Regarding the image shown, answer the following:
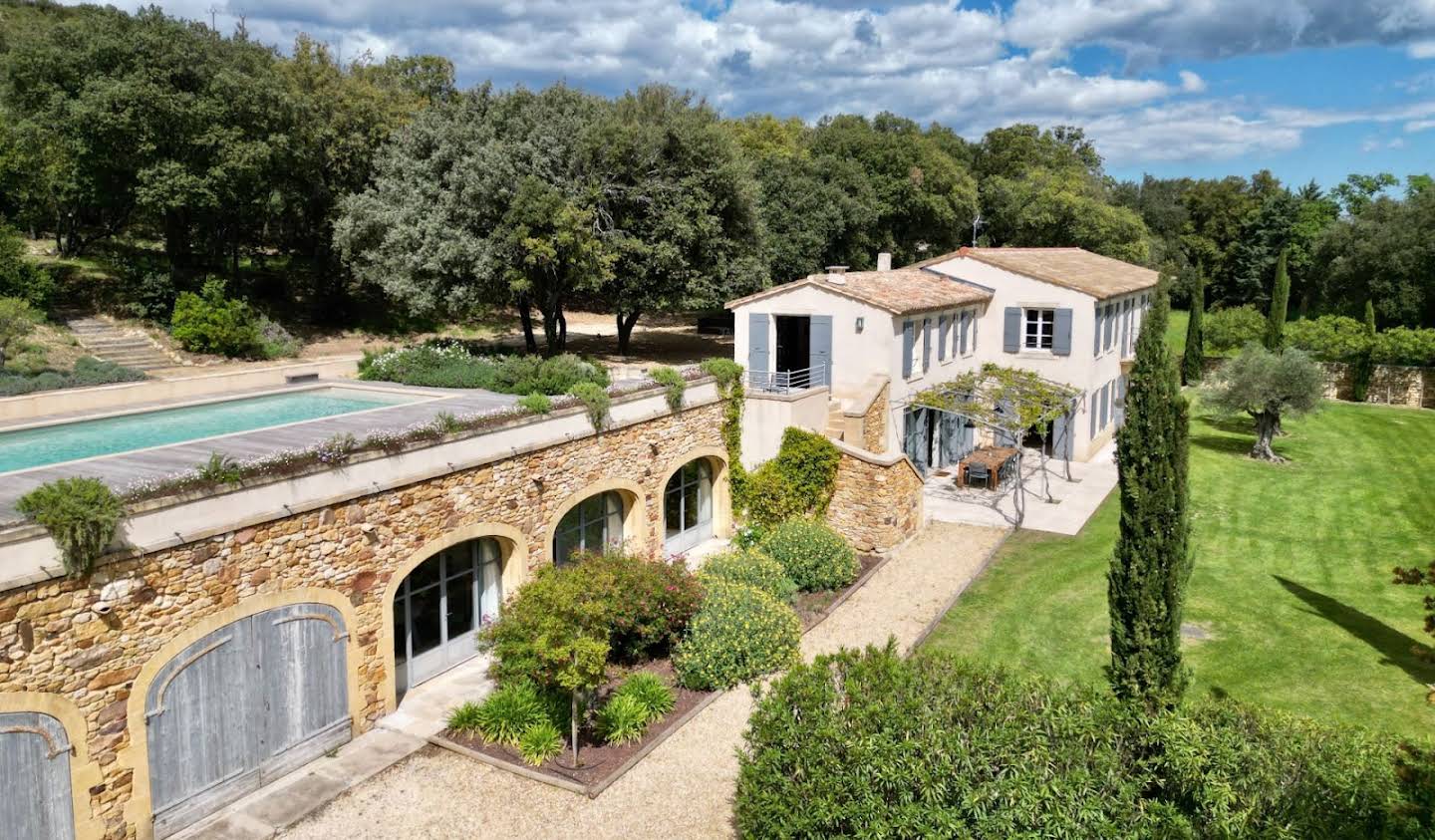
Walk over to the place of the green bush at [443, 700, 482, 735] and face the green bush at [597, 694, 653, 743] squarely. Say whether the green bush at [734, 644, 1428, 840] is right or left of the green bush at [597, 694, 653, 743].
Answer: right

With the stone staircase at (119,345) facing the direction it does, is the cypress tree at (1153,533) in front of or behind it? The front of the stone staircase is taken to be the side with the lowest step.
in front

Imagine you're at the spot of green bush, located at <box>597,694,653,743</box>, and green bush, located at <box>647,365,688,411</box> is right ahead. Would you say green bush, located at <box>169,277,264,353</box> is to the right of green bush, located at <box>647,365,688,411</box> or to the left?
left

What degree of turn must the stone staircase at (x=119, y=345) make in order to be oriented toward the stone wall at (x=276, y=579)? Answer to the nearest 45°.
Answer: approximately 45° to its right

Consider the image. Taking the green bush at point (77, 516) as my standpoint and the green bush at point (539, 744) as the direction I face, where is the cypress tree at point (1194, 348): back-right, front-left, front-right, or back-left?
front-left

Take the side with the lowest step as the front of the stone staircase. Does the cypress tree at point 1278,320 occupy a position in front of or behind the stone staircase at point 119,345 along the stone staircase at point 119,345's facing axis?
in front

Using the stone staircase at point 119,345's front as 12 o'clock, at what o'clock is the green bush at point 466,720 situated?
The green bush is roughly at 1 o'clock from the stone staircase.

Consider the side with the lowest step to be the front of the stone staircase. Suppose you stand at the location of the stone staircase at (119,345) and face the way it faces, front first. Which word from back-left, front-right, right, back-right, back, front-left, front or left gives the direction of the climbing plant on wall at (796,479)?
front

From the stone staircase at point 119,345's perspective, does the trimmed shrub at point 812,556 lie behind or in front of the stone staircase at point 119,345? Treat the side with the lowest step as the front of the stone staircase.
in front

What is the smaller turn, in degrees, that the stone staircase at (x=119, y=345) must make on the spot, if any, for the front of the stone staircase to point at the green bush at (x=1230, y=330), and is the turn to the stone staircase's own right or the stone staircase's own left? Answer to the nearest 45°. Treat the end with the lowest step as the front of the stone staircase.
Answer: approximately 45° to the stone staircase's own left

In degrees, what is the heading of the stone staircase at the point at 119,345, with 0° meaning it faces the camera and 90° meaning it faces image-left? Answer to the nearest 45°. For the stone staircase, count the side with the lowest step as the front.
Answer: approximately 315°

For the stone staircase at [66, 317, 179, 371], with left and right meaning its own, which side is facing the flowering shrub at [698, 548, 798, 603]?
front
